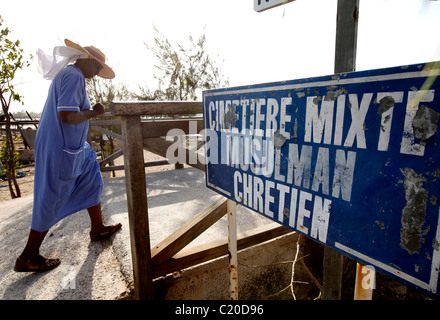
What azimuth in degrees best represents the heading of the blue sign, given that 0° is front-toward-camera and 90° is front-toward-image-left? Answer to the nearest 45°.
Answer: approximately 45°

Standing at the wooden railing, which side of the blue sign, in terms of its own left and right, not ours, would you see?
right
